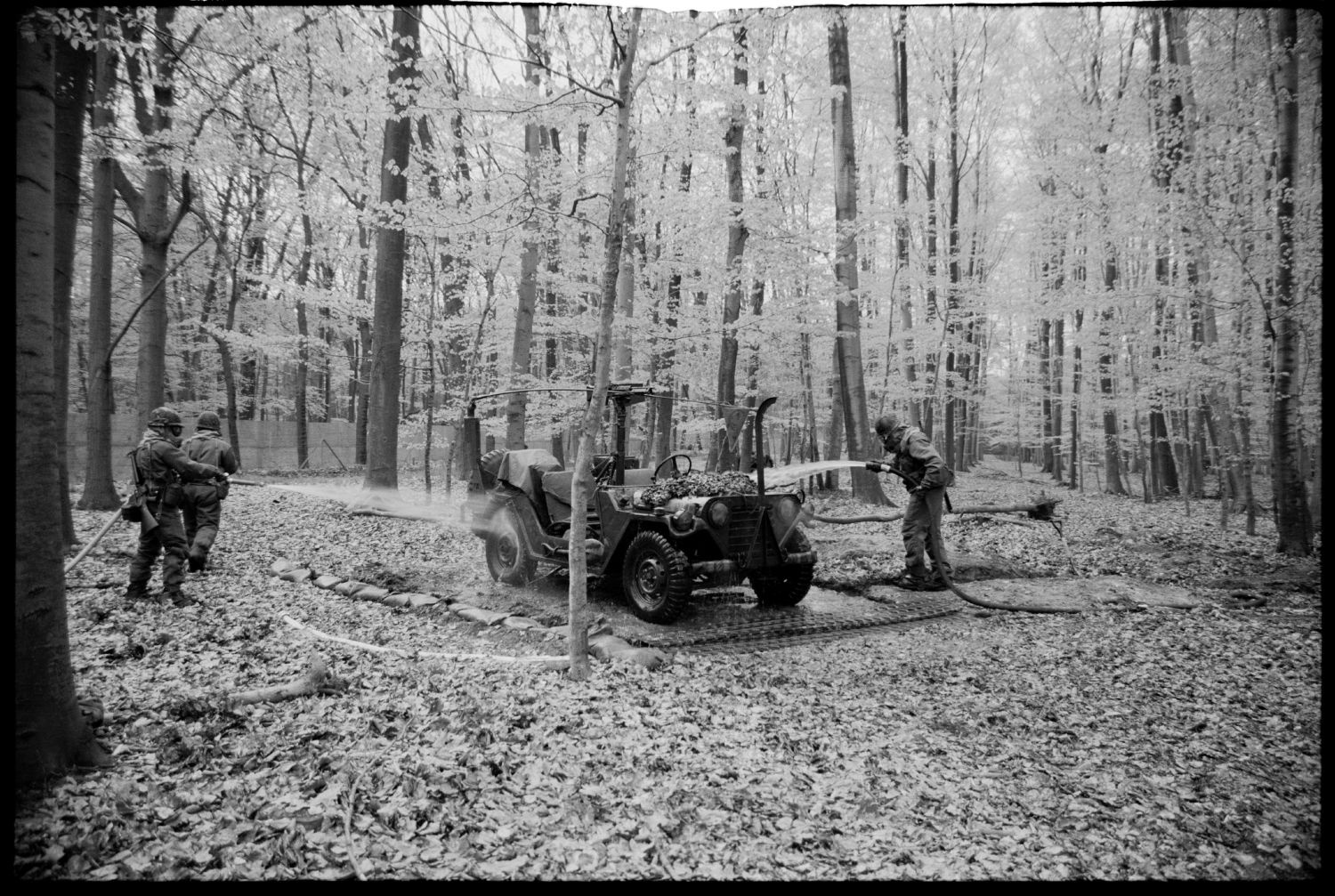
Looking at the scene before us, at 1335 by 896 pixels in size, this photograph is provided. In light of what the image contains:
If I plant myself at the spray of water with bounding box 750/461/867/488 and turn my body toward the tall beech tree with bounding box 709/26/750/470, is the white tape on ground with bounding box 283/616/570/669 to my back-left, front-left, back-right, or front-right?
back-left

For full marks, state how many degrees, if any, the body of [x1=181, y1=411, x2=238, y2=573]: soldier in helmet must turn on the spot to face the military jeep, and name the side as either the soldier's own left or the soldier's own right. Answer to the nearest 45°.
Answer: approximately 135° to the soldier's own right

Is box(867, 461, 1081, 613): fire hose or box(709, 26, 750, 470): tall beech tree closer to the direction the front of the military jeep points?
the fire hose

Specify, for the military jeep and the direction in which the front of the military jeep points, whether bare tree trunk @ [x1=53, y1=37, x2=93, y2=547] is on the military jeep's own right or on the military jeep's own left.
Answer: on the military jeep's own right

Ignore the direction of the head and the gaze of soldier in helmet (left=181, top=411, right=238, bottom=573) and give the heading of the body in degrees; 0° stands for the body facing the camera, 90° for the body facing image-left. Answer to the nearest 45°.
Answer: approximately 180°

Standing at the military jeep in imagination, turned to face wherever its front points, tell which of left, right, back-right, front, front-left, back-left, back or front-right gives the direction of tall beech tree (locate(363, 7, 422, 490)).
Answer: back

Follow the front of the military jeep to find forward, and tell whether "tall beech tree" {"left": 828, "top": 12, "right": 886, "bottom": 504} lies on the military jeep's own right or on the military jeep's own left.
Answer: on the military jeep's own left

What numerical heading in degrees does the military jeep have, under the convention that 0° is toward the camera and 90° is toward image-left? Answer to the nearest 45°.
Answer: approximately 315°

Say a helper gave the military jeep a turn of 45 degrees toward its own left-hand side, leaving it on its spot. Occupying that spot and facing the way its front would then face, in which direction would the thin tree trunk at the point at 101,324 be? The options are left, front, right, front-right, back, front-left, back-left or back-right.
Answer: back

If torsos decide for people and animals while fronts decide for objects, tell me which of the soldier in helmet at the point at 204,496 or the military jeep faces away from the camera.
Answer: the soldier in helmet

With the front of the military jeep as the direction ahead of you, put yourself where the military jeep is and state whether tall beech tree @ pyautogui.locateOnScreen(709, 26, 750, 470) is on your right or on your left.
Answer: on your left

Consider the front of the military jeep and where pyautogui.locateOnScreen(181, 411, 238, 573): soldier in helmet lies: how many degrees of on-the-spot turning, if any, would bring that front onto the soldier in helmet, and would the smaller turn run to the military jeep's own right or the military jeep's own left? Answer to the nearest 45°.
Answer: approximately 135° to the military jeep's own right

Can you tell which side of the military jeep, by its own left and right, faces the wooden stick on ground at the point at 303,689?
right
